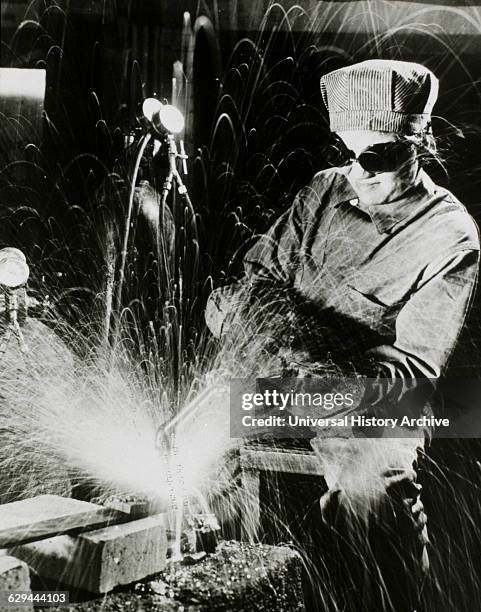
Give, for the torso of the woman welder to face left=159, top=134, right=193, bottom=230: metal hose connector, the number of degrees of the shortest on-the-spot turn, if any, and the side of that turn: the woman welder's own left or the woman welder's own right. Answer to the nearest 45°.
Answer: approximately 45° to the woman welder's own right

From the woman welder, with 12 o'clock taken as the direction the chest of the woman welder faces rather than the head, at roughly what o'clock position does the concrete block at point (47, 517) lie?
The concrete block is roughly at 1 o'clock from the woman welder.

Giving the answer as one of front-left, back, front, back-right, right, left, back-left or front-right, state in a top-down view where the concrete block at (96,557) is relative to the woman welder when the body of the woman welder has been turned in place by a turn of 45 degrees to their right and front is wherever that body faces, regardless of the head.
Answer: front

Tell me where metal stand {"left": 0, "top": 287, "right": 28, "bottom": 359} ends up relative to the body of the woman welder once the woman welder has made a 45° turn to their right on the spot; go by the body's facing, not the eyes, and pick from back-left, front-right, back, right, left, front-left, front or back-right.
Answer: front

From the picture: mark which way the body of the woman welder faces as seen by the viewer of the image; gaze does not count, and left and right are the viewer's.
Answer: facing the viewer and to the left of the viewer

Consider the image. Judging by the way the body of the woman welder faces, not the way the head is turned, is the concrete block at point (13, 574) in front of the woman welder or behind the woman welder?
in front

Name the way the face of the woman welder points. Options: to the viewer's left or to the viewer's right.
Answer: to the viewer's left

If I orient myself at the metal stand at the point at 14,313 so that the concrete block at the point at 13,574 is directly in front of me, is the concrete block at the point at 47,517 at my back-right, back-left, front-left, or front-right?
front-left
